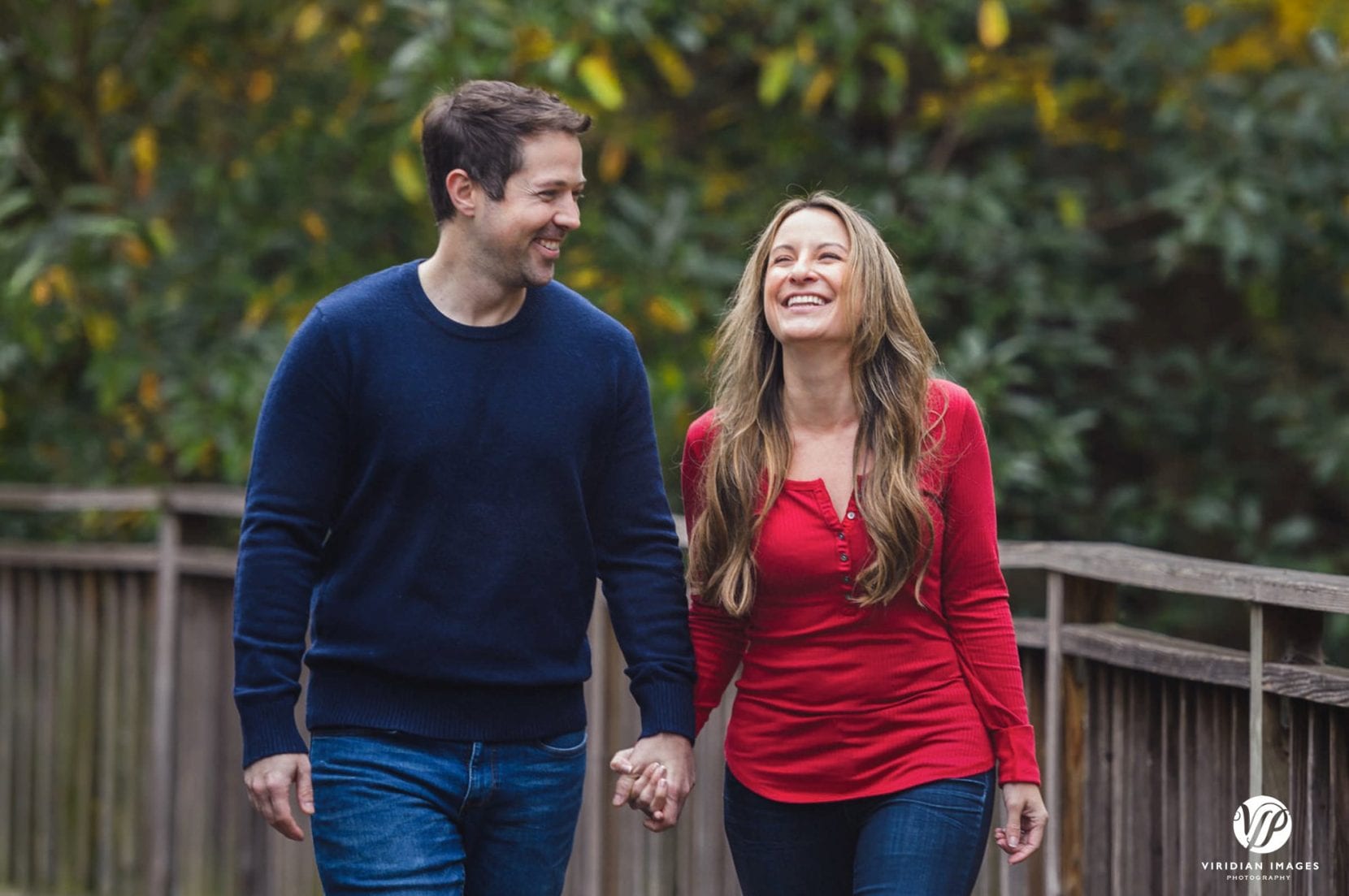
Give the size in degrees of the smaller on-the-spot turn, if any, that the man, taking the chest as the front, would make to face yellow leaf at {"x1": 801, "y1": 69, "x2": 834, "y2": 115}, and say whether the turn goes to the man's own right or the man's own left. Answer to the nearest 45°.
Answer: approximately 180°

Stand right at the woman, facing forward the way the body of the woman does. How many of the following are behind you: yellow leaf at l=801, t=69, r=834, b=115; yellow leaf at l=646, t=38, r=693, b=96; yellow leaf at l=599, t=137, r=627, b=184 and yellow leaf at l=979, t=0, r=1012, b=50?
4

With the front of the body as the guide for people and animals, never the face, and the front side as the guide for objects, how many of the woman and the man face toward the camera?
2

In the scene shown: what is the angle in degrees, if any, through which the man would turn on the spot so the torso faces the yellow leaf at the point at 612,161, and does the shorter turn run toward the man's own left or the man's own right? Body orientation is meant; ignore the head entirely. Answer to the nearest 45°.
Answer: approximately 180°

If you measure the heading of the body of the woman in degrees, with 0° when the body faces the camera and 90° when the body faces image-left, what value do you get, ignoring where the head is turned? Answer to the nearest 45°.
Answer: approximately 0°

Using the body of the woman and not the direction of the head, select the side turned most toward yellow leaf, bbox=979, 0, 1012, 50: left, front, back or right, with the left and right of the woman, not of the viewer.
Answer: back

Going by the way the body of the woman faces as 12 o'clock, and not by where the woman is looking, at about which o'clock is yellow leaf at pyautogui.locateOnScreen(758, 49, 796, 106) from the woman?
The yellow leaf is roughly at 6 o'clock from the woman.

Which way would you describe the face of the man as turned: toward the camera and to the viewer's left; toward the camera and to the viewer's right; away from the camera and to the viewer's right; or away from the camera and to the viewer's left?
toward the camera and to the viewer's right

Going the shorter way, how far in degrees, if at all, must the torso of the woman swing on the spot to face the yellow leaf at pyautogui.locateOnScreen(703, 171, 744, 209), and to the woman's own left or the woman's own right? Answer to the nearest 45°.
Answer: approximately 180°

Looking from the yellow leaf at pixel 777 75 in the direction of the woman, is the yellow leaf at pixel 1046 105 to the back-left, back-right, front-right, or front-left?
back-left
